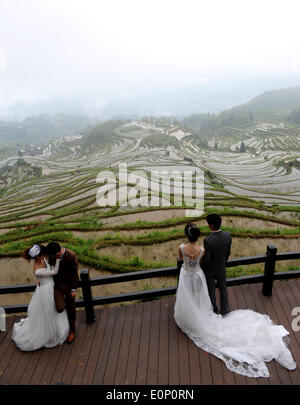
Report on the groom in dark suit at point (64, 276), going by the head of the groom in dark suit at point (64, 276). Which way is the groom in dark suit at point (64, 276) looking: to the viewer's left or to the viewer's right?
to the viewer's left

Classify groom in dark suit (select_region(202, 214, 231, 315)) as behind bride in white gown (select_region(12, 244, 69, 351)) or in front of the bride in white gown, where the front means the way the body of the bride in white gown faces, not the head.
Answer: in front

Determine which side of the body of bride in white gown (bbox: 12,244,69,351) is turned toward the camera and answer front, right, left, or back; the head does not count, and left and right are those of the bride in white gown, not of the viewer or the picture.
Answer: right
